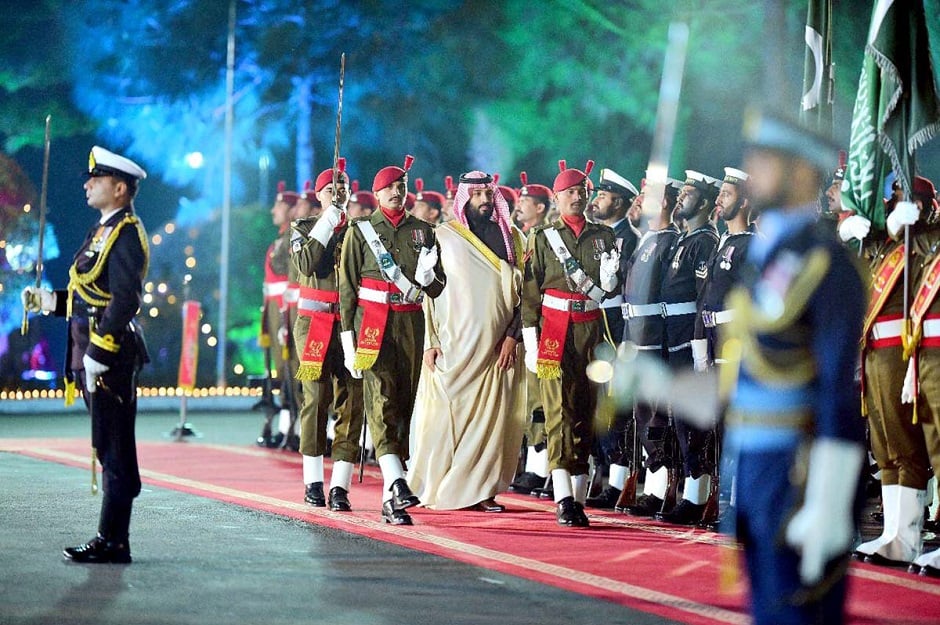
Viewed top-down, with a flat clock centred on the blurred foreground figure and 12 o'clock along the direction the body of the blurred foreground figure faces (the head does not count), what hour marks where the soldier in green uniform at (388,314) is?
The soldier in green uniform is roughly at 2 o'clock from the blurred foreground figure.

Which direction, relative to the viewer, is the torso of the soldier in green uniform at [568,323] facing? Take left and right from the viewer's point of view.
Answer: facing the viewer

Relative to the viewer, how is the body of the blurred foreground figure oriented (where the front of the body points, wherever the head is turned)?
to the viewer's left
